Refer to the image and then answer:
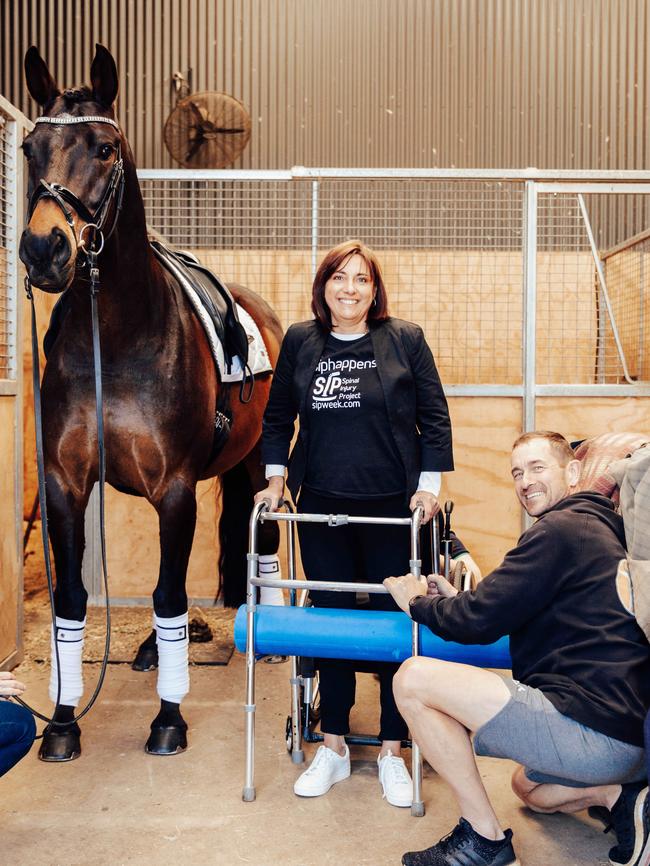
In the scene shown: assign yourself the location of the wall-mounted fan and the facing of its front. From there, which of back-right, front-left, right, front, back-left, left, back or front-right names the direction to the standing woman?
front

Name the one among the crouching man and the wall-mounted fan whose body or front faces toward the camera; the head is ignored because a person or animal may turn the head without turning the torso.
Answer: the wall-mounted fan

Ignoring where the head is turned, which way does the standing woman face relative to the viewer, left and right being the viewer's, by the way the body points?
facing the viewer

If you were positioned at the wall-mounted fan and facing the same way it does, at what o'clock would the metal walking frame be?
The metal walking frame is roughly at 12 o'clock from the wall-mounted fan.

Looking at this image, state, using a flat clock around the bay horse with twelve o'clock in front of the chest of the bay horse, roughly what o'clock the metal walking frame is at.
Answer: The metal walking frame is roughly at 9 o'clock from the bay horse.

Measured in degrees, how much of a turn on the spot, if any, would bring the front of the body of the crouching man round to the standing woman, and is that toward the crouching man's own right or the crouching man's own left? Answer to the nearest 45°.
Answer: approximately 45° to the crouching man's own right

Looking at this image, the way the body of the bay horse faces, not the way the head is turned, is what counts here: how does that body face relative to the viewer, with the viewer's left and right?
facing the viewer and to the left of the viewer

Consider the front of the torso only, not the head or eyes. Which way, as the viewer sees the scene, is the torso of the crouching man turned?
to the viewer's left

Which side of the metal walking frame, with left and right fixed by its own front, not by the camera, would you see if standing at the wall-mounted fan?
back

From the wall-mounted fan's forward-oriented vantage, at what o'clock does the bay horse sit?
The bay horse is roughly at 12 o'clock from the wall-mounted fan.

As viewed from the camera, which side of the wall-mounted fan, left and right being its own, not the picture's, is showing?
front

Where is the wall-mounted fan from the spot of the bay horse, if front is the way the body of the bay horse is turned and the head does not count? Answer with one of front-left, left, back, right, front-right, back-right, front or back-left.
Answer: back-right

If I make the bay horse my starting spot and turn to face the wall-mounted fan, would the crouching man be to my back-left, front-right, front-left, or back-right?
back-right

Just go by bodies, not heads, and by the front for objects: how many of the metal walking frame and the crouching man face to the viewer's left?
1

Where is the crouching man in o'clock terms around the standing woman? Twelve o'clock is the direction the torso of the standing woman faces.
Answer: The crouching man is roughly at 11 o'clock from the standing woman.

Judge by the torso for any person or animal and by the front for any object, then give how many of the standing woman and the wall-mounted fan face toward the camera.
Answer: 2

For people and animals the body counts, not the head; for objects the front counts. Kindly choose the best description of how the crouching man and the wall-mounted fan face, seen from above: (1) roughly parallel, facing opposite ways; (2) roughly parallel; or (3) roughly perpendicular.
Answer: roughly perpendicular
